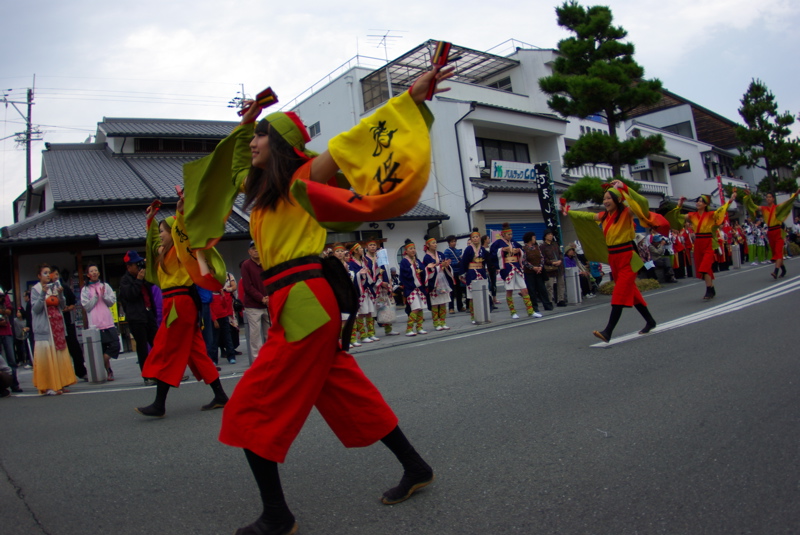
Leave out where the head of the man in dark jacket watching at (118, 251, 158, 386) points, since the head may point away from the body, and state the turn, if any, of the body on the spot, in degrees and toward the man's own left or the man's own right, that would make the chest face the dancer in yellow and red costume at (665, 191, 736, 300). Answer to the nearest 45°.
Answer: approximately 45° to the man's own left

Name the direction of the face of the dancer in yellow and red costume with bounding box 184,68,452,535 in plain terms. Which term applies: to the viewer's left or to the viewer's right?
to the viewer's left

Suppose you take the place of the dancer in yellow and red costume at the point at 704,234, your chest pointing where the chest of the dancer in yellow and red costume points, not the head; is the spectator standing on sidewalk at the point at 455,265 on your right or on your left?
on your right

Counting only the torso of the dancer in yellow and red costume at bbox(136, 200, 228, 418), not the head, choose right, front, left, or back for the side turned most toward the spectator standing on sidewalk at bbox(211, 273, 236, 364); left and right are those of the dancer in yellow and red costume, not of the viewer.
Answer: right

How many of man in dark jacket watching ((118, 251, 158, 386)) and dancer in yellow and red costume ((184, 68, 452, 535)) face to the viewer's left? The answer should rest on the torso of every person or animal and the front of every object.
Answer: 1

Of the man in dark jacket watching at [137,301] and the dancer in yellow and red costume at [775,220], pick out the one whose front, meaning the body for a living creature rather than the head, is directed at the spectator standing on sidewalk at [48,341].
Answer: the dancer in yellow and red costume

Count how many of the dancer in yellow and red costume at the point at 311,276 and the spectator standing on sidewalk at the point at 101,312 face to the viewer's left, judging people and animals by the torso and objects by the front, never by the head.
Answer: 1

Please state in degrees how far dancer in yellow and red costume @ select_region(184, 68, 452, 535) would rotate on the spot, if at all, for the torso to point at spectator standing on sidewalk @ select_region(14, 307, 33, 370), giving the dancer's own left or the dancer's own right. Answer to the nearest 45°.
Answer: approximately 45° to the dancer's own right

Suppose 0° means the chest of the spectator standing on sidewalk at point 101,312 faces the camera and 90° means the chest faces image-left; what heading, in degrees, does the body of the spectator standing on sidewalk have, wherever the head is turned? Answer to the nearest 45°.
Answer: approximately 0°

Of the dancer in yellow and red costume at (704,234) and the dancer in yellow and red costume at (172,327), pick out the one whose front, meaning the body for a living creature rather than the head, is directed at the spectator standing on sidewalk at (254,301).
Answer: the dancer in yellow and red costume at (704,234)

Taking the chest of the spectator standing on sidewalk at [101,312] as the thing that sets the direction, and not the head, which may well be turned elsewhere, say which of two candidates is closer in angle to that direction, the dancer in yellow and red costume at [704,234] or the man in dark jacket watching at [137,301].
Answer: the man in dark jacket watching
